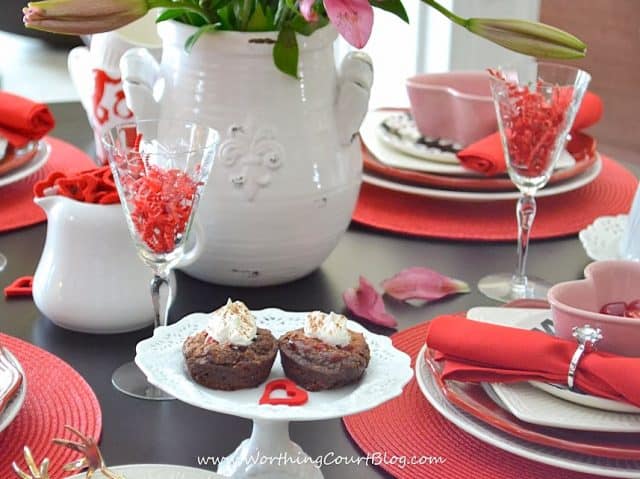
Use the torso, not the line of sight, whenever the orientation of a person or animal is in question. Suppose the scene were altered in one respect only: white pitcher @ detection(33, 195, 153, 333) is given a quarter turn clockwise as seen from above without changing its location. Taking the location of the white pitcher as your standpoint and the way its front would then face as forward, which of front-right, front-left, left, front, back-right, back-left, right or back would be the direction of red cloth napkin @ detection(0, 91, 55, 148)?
front

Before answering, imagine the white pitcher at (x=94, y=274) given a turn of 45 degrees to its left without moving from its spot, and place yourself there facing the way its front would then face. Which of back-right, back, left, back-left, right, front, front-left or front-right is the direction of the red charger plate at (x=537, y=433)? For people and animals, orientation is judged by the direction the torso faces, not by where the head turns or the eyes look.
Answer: left

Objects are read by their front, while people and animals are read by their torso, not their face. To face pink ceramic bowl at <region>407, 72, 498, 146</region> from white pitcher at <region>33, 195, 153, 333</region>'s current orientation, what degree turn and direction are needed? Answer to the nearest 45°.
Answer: approximately 135° to its right

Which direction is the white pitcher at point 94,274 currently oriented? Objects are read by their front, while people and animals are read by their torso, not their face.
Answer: to the viewer's left
